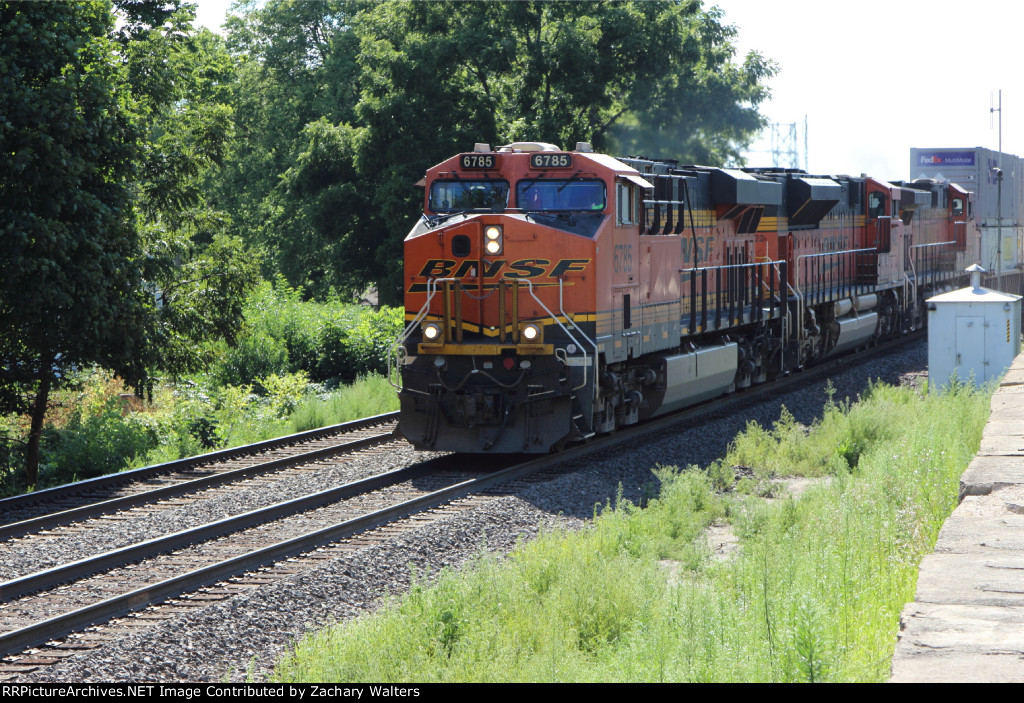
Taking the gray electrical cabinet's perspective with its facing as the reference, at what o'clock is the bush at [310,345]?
The bush is roughly at 3 o'clock from the gray electrical cabinet.

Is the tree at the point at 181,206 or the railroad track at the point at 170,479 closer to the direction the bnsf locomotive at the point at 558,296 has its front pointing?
the railroad track

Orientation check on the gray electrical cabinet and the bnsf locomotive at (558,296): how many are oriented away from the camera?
0

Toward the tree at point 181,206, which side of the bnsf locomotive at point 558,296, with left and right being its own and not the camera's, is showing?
right

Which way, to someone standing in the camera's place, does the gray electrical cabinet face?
facing the viewer

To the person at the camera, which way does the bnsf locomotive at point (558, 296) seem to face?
facing the viewer and to the left of the viewer

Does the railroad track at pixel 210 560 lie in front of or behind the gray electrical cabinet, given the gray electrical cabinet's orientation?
in front

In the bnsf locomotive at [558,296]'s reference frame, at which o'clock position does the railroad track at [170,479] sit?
The railroad track is roughly at 1 o'clock from the bnsf locomotive.

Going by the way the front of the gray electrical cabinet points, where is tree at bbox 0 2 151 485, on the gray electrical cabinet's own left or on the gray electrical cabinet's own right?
on the gray electrical cabinet's own right

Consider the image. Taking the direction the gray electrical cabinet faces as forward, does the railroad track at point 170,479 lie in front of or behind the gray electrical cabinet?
in front

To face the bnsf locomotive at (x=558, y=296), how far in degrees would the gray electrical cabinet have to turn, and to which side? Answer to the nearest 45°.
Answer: approximately 45° to its right

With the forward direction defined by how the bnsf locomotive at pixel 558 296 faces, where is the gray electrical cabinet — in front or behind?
behind

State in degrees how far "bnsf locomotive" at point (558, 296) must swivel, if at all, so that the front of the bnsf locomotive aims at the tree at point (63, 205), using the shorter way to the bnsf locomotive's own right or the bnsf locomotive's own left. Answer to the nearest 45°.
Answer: approximately 45° to the bnsf locomotive's own right
